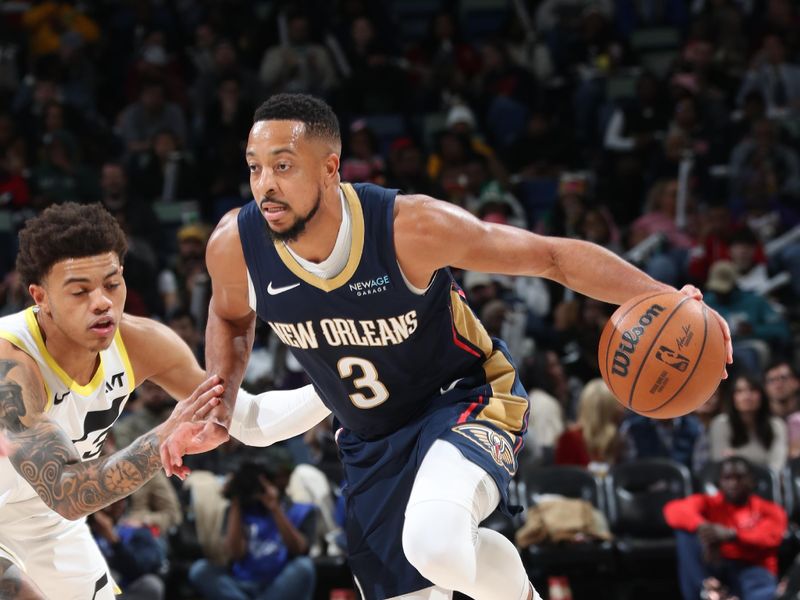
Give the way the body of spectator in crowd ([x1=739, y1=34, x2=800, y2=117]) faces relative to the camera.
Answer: toward the camera

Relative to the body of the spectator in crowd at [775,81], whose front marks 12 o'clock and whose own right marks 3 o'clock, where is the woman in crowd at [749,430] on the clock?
The woman in crowd is roughly at 12 o'clock from the spectator in crowd.

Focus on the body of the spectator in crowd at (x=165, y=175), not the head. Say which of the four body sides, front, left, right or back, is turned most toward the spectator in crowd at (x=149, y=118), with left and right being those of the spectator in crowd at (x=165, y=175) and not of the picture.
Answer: back

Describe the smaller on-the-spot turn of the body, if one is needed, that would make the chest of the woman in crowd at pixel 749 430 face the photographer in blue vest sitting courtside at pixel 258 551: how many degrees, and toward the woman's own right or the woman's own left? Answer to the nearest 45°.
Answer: approximately 45° to the woman's own right

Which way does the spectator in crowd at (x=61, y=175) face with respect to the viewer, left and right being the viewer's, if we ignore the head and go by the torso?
facing the viewer

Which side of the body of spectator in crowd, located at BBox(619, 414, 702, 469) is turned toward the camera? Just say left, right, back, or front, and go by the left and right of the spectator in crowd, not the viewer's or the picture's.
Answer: front

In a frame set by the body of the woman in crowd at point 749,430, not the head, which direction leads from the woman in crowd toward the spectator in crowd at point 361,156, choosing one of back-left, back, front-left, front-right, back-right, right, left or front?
back-right

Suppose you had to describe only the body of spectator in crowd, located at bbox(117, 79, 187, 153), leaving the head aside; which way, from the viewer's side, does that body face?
toward the camera

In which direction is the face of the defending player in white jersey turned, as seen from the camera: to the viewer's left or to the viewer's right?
to the viewer's right

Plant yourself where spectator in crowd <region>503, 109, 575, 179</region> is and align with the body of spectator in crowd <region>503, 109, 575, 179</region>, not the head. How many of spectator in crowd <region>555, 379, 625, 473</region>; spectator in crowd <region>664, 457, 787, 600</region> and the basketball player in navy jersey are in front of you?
3

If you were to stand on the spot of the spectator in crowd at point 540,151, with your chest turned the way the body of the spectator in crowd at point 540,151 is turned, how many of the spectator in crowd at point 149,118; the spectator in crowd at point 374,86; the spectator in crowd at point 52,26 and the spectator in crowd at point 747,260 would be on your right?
3

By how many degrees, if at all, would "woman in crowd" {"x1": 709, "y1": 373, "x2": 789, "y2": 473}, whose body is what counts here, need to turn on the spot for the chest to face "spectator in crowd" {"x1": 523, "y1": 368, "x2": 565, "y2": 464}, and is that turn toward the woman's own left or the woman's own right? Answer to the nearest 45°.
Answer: approximately 90° to the woman's own right

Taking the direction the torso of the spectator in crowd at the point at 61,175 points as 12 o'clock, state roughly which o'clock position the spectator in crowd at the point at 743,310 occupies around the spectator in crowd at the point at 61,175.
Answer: the spectator in crowd at the point at 743,310 is roughly at 10 o'clock from the spectator in crowd at the point at 61,175.

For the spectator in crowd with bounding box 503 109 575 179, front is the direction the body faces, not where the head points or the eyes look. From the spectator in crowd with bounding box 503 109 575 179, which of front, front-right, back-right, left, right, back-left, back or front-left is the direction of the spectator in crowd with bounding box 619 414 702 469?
front

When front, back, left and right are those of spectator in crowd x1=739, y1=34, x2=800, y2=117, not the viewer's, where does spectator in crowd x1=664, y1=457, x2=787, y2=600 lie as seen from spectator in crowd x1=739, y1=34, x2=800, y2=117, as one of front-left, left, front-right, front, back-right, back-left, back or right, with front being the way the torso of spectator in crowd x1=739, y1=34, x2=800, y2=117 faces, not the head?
front
